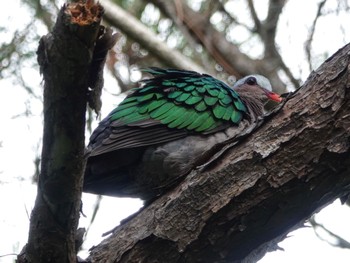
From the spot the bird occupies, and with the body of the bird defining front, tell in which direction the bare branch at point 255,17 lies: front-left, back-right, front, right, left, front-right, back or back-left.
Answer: front-left

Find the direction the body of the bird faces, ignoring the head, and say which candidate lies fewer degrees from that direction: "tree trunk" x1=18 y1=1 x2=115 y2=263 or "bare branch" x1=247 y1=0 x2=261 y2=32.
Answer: the bare branch

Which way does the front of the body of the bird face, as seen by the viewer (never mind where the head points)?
to the viewer's right

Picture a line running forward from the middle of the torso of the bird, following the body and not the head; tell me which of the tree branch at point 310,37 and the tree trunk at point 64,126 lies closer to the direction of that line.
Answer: the tree branch
